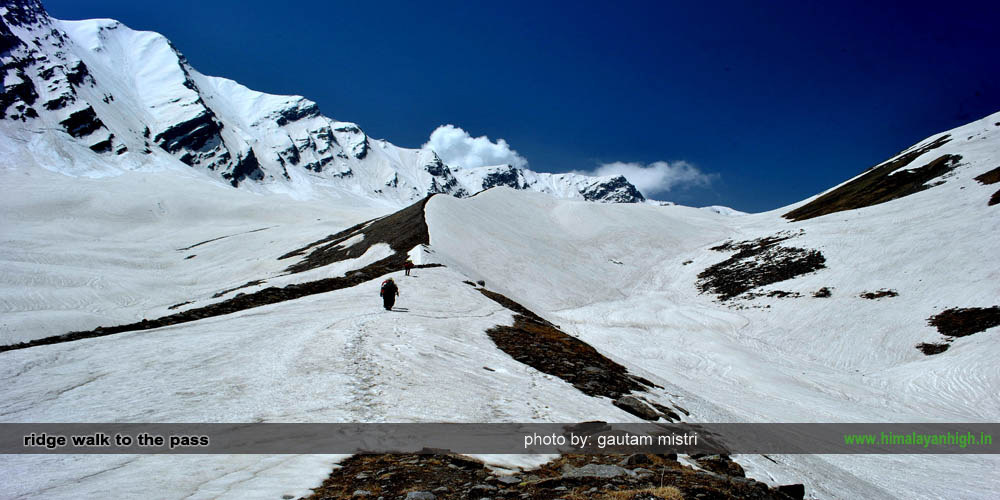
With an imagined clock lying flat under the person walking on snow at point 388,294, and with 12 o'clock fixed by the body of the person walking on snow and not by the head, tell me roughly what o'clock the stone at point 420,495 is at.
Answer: The stone is roughly at 6 o'clock from the person walking on snow.

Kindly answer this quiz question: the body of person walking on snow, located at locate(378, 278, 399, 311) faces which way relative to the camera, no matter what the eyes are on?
away from the camera
